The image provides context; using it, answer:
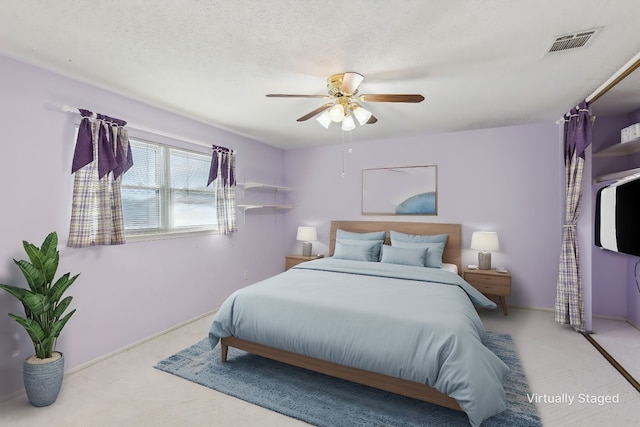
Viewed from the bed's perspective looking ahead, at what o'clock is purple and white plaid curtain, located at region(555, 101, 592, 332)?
The purple and white plaid curtain is roughly at 8 o'clock from the bed.

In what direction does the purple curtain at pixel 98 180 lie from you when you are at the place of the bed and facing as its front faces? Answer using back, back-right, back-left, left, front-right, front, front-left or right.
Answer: right

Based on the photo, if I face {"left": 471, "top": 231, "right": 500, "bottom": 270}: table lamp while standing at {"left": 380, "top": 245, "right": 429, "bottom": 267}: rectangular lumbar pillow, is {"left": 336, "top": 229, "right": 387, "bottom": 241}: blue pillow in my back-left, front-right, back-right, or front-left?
back-left

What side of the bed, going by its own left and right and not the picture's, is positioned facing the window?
right

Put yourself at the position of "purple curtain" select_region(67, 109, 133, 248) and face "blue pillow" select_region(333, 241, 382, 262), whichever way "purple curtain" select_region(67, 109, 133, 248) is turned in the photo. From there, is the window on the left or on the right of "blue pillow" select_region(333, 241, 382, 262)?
left

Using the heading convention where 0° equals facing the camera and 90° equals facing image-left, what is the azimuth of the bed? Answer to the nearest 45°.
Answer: approximately 0°

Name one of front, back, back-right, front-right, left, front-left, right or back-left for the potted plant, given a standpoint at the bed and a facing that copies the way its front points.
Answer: right

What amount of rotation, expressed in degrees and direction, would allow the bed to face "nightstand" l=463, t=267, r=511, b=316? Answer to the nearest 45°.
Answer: approximately 135° to its left

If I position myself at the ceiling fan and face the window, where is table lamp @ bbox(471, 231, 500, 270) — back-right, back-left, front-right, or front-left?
back-right

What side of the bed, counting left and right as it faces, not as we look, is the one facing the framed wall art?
back

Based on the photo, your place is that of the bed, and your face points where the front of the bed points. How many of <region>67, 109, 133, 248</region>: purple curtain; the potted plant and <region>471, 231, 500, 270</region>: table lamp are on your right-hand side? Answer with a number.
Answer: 2
